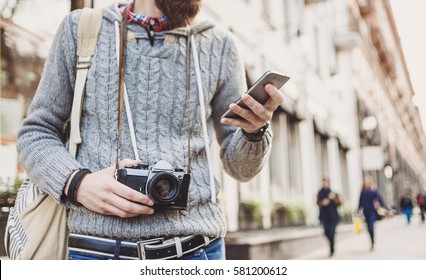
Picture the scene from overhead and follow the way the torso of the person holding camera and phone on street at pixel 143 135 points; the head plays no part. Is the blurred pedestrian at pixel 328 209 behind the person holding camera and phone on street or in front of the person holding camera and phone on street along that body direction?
behind

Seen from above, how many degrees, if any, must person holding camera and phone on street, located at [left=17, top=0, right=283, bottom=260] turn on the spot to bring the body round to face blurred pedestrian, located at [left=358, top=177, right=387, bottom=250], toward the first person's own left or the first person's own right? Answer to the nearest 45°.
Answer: approximately 135° to the first person's own left

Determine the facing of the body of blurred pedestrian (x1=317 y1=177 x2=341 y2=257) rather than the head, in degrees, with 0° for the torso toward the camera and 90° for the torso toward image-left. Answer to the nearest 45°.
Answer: approximately 0°

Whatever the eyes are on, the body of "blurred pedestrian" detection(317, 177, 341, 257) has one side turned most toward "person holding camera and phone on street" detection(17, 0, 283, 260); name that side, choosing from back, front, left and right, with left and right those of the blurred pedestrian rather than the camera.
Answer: front

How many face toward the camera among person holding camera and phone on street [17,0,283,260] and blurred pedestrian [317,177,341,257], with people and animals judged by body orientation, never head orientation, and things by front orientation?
2

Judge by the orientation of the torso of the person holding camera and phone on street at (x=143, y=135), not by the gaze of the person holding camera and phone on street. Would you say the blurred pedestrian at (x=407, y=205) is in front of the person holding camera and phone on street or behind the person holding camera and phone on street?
behind
